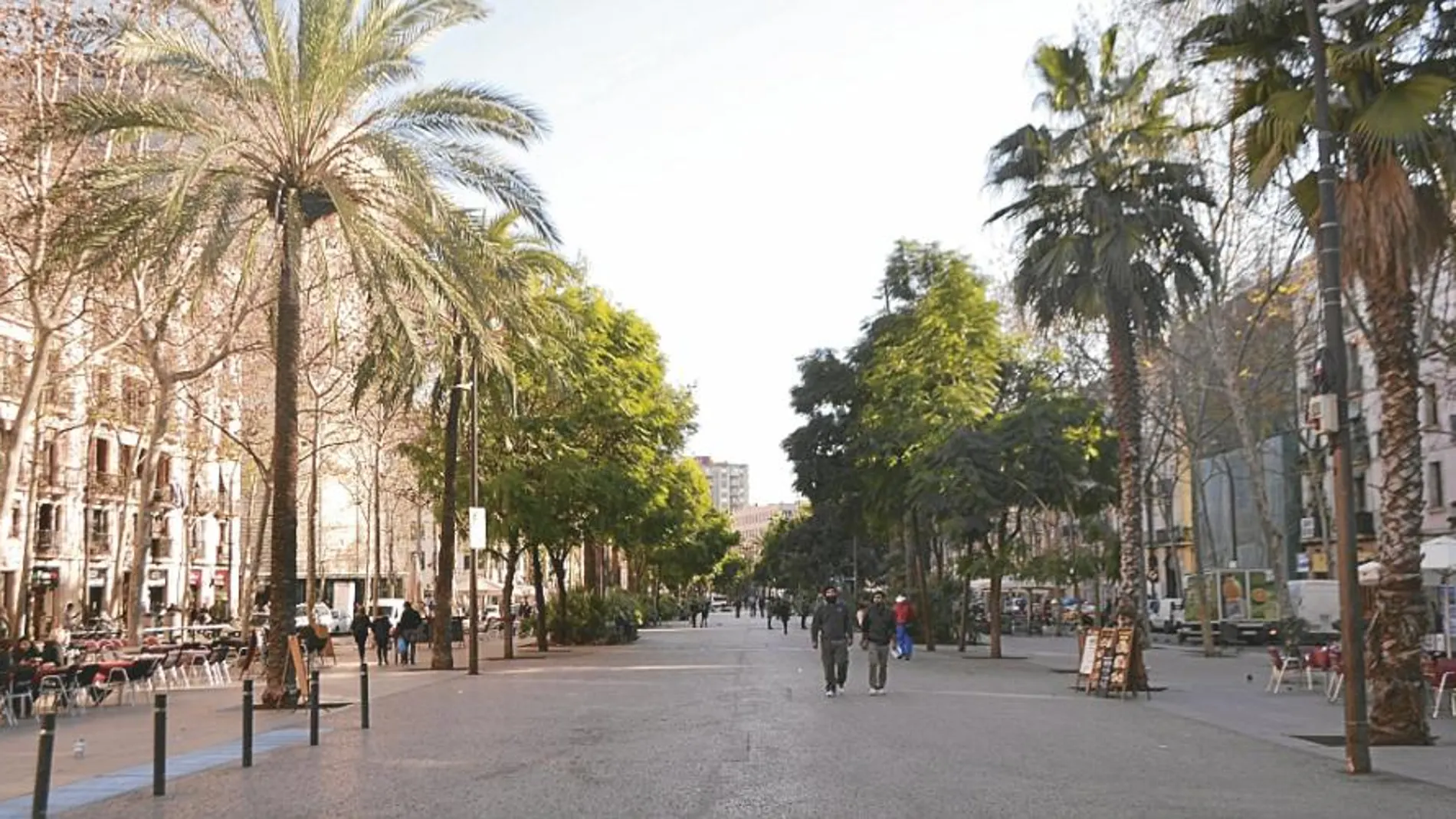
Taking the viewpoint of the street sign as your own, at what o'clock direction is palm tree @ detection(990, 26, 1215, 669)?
The palm tree is roughly at 10 o'clock from the street sign.

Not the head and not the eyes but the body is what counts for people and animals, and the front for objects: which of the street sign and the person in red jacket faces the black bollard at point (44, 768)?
the street sign

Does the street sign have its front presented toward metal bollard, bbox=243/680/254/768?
yes

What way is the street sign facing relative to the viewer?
toward the camera

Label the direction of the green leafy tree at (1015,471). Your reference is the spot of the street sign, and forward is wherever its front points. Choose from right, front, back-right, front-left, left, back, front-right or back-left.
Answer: left
